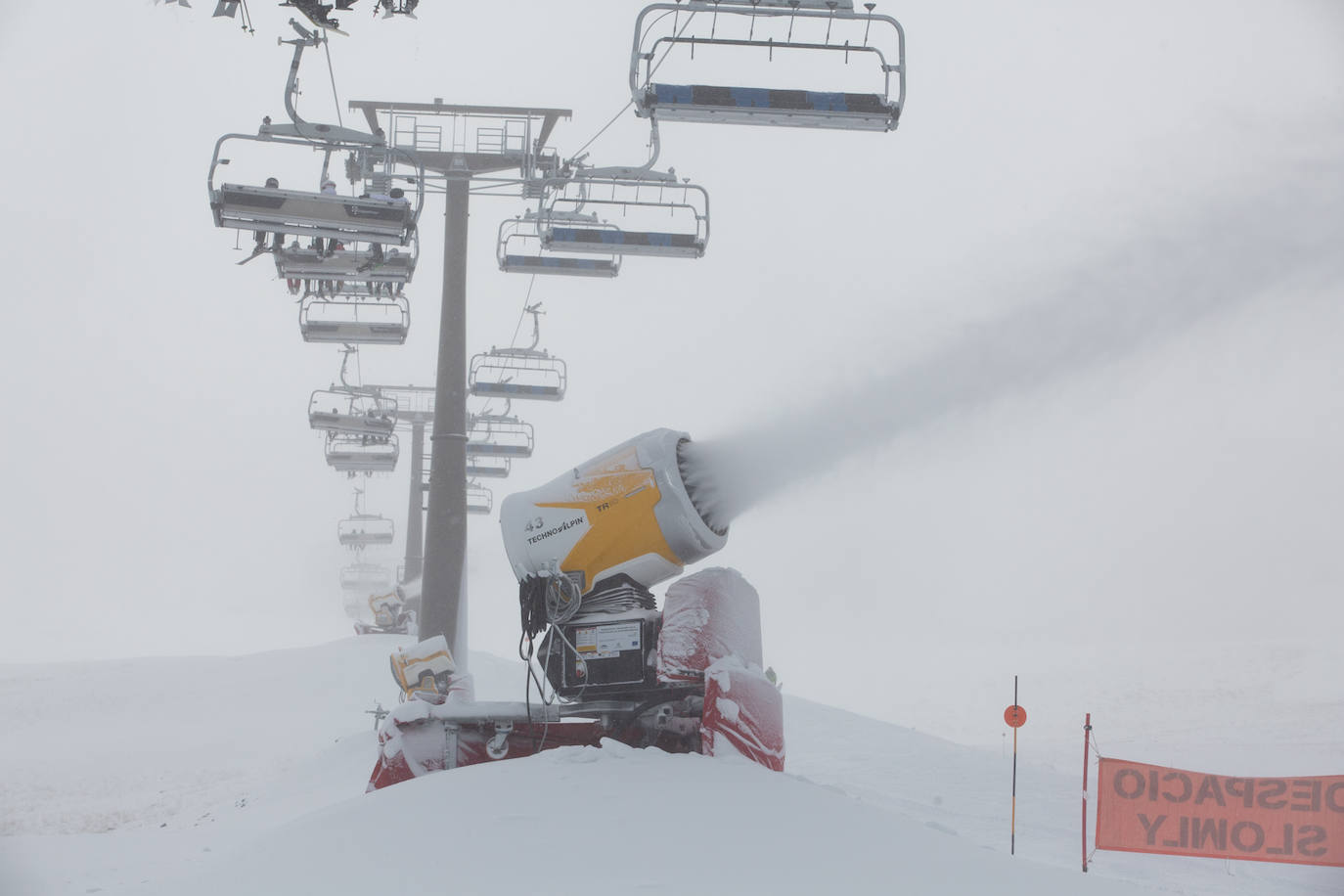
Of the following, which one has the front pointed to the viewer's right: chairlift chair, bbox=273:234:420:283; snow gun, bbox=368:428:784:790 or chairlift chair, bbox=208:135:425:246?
the snow gun

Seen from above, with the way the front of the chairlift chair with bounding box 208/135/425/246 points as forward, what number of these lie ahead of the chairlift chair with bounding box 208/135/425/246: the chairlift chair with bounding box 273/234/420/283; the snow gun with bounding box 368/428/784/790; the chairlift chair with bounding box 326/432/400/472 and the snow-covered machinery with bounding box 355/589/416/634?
3

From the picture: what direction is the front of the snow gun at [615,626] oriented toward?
to the viewer's right

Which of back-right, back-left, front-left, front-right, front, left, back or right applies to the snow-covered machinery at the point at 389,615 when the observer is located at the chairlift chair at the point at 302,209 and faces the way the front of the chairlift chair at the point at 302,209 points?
front

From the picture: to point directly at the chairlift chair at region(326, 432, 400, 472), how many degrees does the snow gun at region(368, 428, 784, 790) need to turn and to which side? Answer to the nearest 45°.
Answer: approximately 90° to its left

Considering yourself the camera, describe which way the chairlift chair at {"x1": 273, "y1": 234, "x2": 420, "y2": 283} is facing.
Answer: facing away from the viewer

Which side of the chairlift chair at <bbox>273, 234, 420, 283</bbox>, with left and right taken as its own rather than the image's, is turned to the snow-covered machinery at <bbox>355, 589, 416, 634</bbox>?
front

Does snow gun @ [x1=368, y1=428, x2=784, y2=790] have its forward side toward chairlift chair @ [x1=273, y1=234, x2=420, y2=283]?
no

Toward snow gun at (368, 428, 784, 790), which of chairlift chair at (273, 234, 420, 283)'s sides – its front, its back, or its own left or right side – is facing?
back

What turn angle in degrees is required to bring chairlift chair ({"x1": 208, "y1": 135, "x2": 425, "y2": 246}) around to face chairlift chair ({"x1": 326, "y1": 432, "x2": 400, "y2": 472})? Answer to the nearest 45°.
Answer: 0° — it already faces it

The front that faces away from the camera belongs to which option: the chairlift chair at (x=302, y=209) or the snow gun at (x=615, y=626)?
the chairlift chair

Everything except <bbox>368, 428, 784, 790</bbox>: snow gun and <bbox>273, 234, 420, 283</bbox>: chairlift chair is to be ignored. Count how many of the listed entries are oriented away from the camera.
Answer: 1

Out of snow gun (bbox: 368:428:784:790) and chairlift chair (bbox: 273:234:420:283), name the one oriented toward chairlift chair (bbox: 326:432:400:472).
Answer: chairlift chair (bbox: 273:234:420:283)

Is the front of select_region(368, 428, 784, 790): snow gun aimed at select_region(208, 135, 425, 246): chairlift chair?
no

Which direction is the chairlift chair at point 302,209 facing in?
away from the camera
